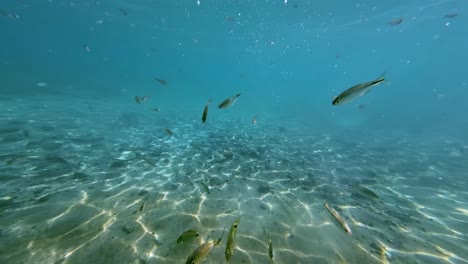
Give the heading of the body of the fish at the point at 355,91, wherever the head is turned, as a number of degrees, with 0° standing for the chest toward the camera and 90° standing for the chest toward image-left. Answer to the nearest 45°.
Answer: approximately 90°
